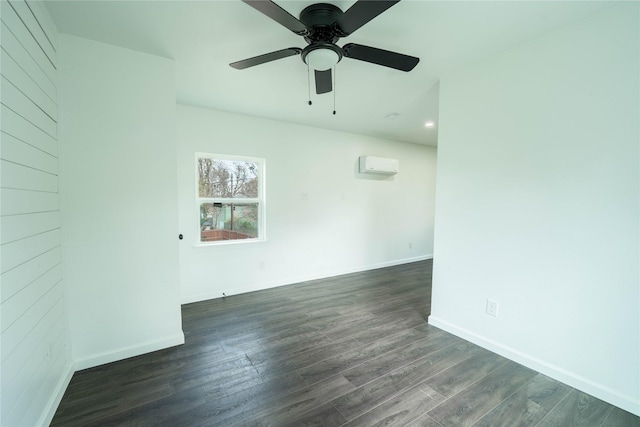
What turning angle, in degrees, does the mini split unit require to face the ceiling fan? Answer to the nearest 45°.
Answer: approximately 45° to its right

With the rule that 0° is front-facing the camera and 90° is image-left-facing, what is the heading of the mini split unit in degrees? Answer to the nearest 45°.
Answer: approximately 315°

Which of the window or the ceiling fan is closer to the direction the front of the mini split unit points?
the ceiling fan

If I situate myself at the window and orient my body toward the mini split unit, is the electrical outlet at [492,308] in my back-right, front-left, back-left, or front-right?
front-right

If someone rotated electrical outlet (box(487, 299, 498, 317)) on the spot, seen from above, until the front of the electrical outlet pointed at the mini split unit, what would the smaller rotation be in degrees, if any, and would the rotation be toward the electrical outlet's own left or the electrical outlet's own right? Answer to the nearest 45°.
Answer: approximately 90° to the electrical outlet's own right

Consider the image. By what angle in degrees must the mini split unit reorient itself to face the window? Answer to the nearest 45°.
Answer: approximately 90° to its right

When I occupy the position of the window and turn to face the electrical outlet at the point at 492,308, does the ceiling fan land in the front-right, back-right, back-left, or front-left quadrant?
front-right

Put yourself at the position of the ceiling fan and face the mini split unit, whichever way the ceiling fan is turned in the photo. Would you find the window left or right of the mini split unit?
left

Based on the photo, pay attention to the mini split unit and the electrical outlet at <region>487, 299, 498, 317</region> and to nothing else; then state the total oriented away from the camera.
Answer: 0

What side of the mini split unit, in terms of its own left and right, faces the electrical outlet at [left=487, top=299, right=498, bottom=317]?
front

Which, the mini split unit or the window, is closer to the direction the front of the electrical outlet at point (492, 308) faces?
the window

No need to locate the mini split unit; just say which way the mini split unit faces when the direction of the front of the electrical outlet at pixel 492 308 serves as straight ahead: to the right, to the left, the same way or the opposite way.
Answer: to the left

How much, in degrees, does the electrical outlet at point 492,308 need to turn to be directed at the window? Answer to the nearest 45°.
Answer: approximately 45° to its right
